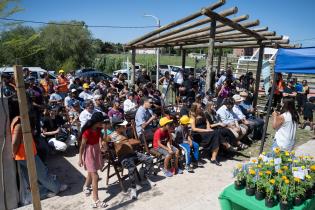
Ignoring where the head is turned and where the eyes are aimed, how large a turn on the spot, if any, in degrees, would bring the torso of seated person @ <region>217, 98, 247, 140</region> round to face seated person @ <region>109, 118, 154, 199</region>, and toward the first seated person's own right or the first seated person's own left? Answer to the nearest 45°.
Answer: approximately 90° to the first seated person's own right

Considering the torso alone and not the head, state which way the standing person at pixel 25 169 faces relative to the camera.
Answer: to the viewer's right

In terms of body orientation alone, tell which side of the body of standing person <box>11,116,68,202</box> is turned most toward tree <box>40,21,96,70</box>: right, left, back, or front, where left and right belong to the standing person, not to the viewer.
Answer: left

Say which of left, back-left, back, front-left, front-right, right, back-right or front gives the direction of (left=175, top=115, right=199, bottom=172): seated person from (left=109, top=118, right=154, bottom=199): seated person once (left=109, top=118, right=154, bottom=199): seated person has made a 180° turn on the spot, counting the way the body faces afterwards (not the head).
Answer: right

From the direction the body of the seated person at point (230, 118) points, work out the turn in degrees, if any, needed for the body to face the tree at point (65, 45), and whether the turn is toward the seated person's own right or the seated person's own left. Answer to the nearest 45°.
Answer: approximately 180°

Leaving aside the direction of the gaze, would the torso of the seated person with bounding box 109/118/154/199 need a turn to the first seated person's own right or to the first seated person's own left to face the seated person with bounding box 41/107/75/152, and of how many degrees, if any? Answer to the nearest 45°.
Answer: approximately 180°
